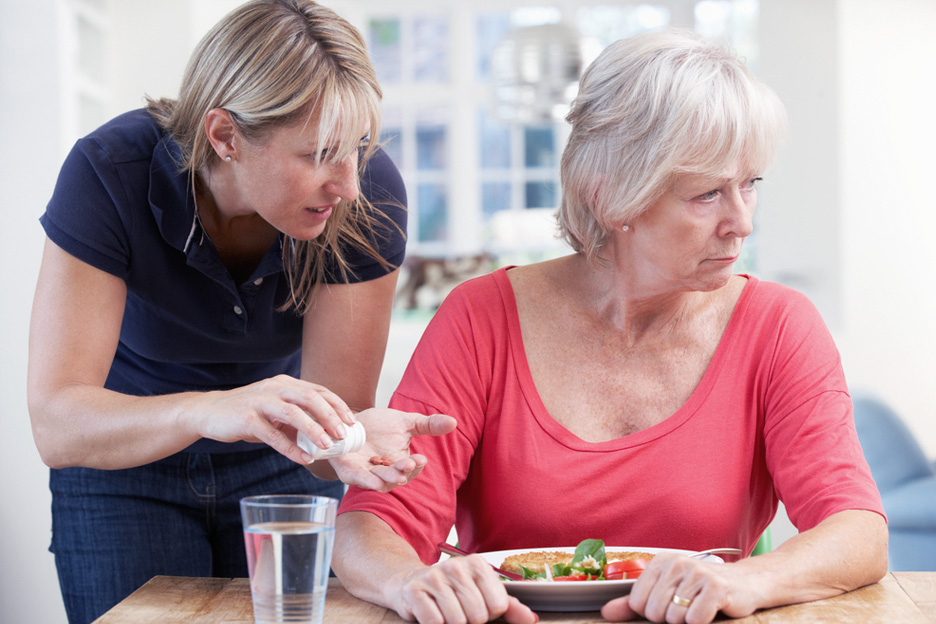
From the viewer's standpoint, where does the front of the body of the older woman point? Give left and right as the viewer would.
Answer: facing the viewer

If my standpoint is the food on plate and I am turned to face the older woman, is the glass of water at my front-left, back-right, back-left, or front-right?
back-left

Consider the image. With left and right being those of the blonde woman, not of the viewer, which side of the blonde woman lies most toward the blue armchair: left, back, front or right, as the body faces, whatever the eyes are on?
left

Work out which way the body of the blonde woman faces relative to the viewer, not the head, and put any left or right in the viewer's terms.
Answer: facing the viewer and to the right of the viewer

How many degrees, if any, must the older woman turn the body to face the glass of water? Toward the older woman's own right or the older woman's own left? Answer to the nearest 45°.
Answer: approximately 45° to the older woman's own right

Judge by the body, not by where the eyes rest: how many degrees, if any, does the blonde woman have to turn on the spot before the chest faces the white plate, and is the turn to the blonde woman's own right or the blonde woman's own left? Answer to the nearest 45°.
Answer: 0° — they already face it

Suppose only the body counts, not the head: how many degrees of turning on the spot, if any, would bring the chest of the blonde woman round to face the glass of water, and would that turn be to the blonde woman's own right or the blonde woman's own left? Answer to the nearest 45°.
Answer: approximately 45° to the blonde woman's own right

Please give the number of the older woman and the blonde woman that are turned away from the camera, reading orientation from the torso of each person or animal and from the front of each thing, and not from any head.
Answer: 0
